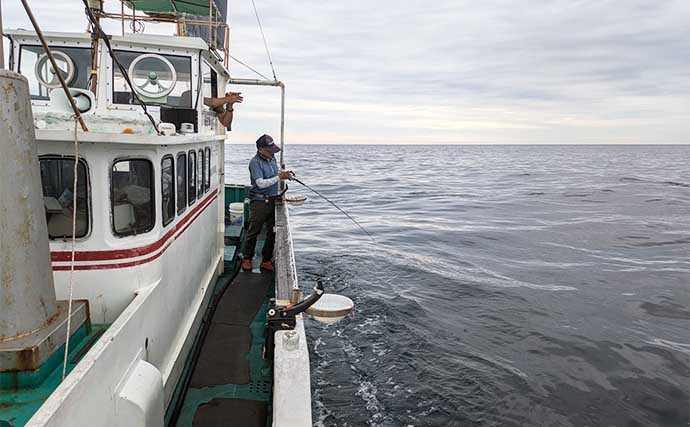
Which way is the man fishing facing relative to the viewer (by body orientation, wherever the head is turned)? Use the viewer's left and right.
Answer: facing the viewer and to the right of the viewer

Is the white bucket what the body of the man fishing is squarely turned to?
no

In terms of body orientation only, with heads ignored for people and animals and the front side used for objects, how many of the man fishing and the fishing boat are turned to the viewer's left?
0

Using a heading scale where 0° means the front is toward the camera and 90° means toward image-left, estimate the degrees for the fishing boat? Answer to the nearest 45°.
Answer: approximately 0°
